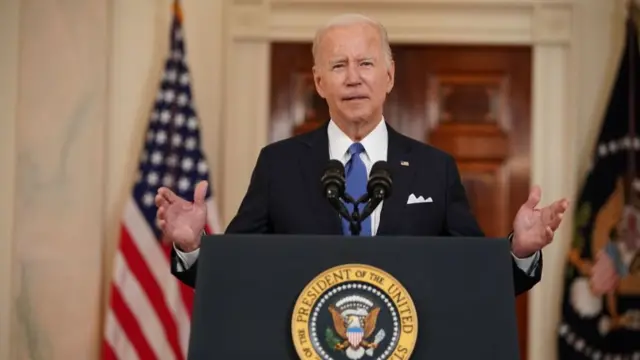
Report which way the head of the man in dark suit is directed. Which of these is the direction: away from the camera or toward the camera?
toward the camera

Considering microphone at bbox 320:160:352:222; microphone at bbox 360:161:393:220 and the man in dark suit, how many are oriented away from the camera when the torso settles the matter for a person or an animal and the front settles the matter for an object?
2

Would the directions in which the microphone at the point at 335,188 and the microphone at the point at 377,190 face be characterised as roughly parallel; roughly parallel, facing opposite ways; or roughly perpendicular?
roughly parallel

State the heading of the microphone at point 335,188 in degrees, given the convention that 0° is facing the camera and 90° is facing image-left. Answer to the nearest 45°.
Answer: approximately 180°

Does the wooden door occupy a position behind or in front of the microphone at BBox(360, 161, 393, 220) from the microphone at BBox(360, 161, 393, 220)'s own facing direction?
in front

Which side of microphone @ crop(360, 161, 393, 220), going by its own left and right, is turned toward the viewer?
back

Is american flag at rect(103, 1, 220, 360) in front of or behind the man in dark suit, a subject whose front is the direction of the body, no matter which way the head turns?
behind

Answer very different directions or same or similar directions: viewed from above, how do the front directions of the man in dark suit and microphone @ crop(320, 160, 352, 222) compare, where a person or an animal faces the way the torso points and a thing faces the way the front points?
very different directions

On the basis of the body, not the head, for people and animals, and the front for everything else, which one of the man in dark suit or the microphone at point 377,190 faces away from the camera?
the microphone

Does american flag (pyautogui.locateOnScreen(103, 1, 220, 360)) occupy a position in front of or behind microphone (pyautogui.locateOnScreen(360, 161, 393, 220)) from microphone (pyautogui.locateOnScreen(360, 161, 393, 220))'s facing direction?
in front

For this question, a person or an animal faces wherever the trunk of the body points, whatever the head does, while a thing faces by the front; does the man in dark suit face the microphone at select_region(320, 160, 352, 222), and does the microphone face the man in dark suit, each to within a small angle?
yes

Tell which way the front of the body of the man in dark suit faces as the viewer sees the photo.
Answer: toward the camera

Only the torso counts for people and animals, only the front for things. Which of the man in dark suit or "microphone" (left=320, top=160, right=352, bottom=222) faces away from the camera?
the microphone
